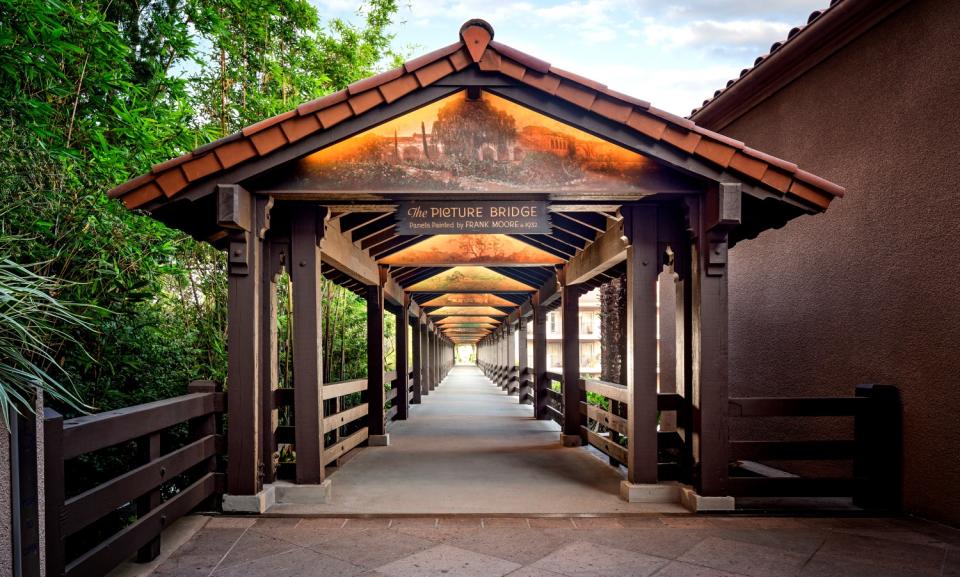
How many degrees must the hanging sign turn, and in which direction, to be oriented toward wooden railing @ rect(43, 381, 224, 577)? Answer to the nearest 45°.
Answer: approximately 45° to its right

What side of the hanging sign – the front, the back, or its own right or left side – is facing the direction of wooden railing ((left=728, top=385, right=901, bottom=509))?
left

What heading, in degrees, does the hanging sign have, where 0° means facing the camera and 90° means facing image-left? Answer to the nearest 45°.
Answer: approximately 0°

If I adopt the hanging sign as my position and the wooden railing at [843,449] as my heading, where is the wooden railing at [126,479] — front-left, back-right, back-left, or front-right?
back-right
